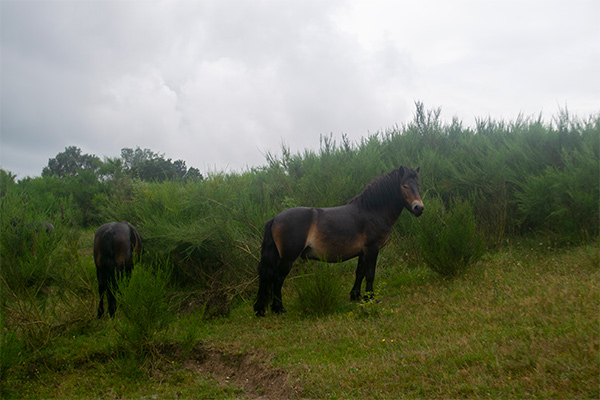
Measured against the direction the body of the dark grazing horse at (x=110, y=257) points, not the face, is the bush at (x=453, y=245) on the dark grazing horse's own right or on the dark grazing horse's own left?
on the dark grazing horse's own right

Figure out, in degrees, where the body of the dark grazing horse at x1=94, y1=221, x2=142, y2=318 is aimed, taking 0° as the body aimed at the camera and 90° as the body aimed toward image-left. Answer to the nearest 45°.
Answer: approximately 225°

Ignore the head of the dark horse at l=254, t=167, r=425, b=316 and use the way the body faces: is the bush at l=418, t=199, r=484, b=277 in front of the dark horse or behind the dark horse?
in front

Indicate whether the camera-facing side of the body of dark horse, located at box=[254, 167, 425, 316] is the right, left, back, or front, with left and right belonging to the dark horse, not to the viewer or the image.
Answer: right
